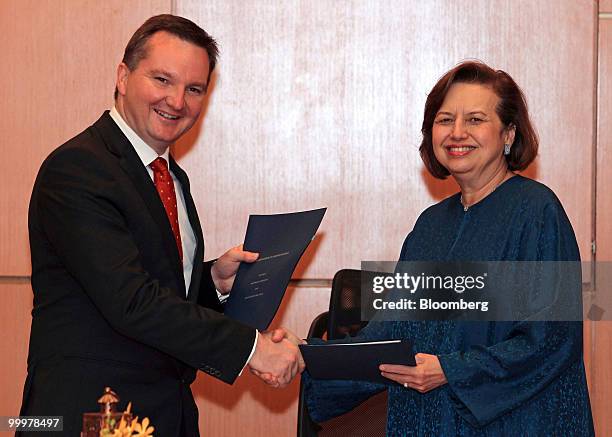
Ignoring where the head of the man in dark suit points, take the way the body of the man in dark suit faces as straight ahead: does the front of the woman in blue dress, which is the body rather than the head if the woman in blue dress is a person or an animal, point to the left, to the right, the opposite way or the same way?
to the right

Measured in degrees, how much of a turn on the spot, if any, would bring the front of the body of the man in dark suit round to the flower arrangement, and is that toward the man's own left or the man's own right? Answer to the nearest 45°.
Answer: approximately 45° to the man's own right

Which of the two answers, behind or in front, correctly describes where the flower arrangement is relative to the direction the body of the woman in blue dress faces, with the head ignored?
in front

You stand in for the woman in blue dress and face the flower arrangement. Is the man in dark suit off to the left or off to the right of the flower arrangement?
right

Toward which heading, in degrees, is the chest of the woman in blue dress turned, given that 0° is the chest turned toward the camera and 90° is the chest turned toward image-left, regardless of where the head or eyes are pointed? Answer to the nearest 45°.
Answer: approximately 45°

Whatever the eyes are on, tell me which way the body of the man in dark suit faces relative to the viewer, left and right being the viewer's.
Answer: facing the viewer and to the right of the viewer

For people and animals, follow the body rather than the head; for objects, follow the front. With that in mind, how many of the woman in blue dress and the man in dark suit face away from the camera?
0

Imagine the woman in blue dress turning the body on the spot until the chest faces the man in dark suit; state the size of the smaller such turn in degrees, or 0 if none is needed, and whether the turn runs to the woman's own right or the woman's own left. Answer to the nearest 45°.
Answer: approximately 45° to the woman's own right

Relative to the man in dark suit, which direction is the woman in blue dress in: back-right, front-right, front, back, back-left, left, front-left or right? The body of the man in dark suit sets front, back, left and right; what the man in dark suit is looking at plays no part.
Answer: front-left

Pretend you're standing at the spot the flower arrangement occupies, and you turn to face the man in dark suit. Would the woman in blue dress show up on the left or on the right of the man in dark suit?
right
